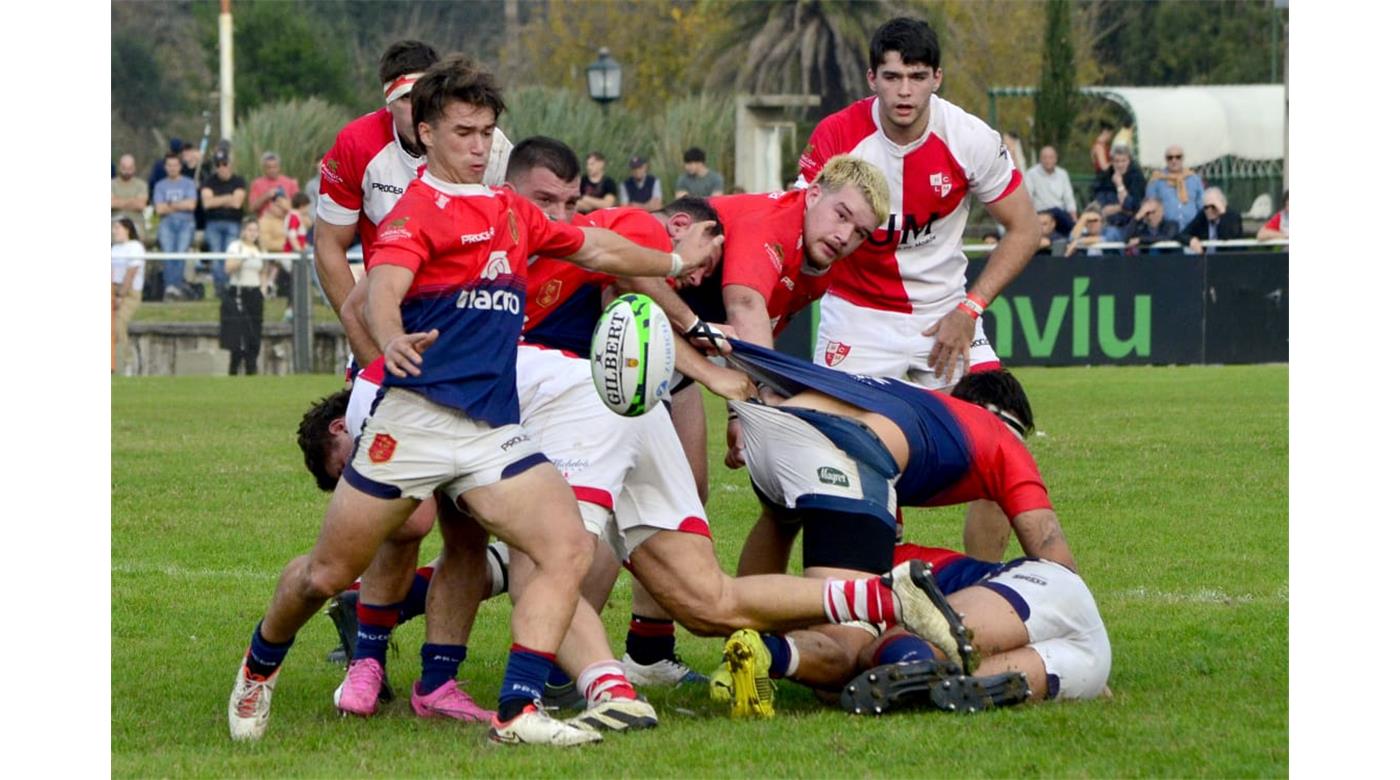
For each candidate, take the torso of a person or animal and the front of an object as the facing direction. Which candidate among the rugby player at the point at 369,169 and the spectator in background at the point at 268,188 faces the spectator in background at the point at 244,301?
the spectator in background at the point at 268,188

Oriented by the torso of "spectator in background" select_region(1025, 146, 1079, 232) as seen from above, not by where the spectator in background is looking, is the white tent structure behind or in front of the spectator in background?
behind

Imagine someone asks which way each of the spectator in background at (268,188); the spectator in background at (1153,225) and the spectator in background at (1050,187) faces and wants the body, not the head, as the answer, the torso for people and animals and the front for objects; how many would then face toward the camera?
3

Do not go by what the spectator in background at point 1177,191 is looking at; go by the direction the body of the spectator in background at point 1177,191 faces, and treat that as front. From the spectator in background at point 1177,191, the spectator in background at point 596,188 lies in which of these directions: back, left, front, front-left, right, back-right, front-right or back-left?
right

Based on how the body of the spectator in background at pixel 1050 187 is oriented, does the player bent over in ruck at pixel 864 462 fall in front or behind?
in front

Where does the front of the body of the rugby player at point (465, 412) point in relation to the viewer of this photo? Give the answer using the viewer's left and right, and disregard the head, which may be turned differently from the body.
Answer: facing the viewer and to the right of the viewer

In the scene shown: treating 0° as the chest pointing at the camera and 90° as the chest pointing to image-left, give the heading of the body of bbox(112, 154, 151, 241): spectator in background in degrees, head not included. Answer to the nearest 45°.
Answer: approximately 0°
